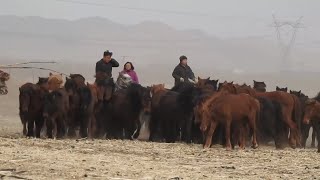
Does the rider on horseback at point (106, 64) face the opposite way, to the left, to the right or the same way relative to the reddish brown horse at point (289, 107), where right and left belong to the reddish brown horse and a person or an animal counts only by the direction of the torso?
to the left

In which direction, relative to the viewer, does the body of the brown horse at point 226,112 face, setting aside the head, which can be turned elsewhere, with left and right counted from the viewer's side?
facing to the left of the viewer

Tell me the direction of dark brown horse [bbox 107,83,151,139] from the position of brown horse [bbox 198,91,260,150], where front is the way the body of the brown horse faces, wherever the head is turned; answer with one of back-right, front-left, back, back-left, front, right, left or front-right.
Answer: front-right

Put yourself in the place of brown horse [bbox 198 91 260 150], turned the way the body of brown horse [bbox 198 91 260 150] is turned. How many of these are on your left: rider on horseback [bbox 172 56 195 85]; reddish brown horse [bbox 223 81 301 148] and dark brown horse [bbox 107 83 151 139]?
0

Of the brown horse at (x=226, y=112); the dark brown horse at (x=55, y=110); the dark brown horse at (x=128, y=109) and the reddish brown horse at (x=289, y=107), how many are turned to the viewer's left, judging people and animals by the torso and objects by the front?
2

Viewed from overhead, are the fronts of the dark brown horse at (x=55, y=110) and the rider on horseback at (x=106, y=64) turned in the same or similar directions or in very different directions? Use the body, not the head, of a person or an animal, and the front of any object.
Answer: same or similar directions

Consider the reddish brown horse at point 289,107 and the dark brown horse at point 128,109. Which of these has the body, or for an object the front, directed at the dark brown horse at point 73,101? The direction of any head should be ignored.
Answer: the reddish brown horse at point 289,107

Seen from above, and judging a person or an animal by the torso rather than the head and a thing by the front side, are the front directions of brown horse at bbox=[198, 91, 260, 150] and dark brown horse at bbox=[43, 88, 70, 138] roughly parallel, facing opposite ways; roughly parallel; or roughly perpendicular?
roughly perpendicular

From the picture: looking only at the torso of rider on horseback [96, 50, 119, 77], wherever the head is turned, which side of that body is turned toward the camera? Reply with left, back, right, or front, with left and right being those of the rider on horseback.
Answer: front

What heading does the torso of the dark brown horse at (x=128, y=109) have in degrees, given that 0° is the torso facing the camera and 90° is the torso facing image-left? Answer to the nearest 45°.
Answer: approximately 315°

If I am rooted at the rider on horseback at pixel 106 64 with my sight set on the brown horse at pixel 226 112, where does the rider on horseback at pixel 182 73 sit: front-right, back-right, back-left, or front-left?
front-left

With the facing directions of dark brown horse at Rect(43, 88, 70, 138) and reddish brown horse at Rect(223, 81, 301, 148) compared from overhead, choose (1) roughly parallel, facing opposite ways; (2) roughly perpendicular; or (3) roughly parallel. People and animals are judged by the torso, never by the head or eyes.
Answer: roughly perpendicular
